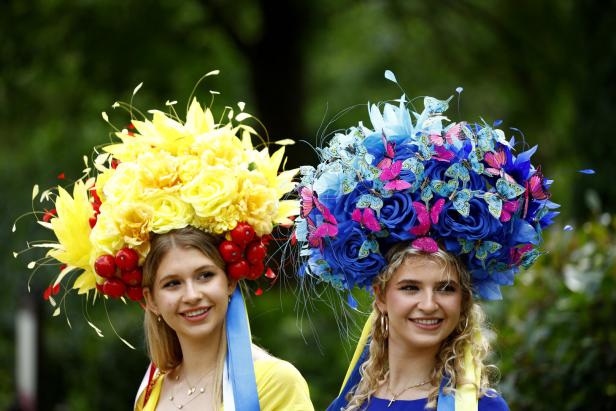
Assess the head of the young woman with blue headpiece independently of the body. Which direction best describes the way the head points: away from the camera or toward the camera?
toward the camera

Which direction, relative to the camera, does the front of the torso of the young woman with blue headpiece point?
toward the camera
